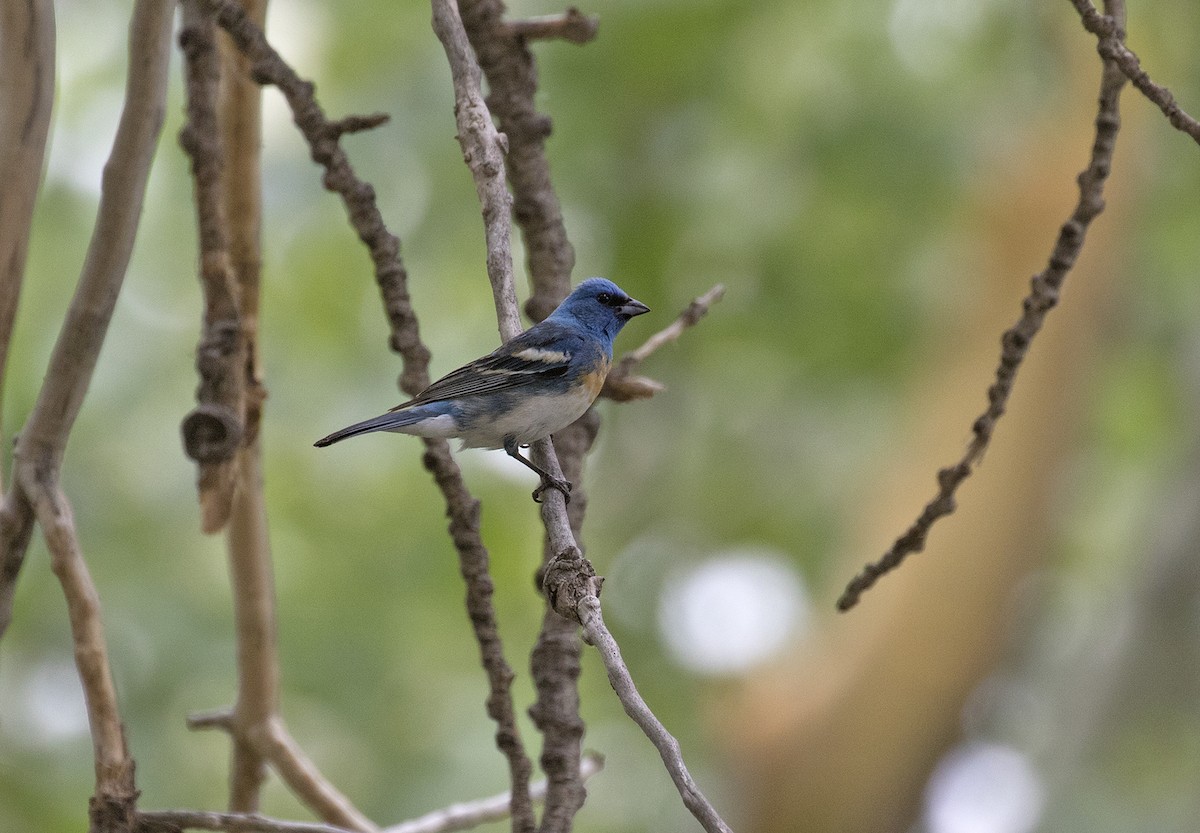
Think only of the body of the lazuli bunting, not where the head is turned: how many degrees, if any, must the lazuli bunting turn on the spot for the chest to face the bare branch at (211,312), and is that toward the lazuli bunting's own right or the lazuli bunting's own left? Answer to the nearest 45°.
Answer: approximately 135° to the lazuli bunting's own right

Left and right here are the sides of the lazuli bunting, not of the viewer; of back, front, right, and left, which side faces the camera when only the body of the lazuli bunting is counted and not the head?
right

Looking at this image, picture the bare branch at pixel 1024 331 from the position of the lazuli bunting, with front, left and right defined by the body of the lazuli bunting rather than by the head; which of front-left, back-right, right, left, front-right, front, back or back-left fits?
front-right

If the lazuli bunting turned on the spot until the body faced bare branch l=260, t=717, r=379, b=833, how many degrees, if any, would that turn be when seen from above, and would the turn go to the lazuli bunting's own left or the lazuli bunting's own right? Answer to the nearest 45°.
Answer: approximately 135° to the lazuli bunting's own right
